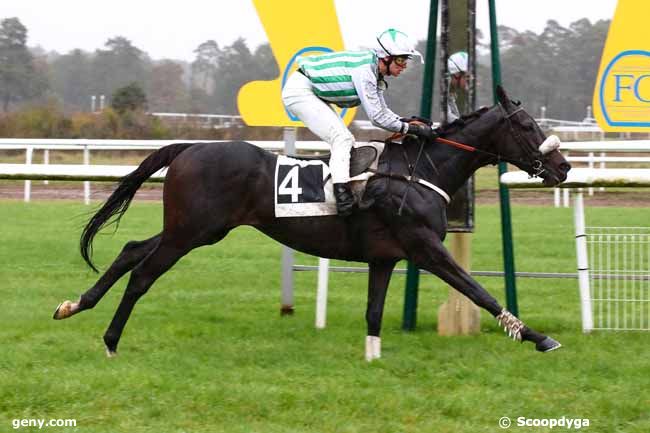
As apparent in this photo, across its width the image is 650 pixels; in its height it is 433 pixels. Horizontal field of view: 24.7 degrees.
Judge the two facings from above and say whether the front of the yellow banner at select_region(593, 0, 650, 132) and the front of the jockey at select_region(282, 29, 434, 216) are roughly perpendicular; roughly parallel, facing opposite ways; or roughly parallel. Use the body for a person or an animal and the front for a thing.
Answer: roughly perpendicular

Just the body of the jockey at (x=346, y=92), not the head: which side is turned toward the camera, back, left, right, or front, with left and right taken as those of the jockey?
right

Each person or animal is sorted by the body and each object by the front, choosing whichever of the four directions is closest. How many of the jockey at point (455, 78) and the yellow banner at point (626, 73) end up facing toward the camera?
1

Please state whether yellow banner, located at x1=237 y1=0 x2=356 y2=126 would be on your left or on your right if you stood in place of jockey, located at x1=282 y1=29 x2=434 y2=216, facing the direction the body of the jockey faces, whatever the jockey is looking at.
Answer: on your left

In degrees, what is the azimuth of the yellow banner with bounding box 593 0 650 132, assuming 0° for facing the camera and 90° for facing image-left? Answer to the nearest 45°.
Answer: approximately 0°

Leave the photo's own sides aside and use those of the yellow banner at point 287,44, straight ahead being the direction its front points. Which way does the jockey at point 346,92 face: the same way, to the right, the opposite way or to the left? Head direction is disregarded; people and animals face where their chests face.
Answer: to the left

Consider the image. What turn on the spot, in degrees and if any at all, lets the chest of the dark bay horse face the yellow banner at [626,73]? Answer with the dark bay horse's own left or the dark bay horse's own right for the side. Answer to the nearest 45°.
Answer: approximately 45° to the dark bay horse's own left

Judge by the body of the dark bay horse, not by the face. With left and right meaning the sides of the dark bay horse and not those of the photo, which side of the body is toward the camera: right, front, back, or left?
right

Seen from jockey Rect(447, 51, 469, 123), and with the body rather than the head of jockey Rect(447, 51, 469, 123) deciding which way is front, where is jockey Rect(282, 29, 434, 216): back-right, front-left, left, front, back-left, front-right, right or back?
back-right
